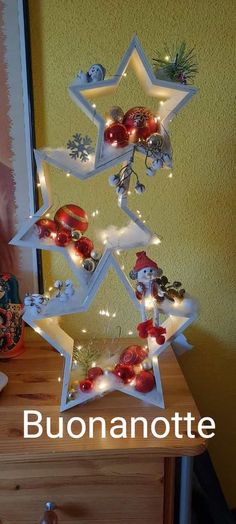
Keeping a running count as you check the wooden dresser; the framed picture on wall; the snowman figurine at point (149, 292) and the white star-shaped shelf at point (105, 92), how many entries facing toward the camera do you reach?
4

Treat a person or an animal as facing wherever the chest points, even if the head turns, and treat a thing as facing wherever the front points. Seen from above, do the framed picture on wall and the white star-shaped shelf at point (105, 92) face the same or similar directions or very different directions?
same or similar directions

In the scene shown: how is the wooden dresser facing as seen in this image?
toward the camera

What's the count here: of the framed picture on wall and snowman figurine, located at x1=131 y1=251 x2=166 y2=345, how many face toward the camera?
2

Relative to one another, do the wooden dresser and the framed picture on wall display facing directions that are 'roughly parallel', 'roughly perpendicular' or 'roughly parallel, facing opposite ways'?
roughly parallel

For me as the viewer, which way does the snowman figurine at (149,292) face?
facing the viewer

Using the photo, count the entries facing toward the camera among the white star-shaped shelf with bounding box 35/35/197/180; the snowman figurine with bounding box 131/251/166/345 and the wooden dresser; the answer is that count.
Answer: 3

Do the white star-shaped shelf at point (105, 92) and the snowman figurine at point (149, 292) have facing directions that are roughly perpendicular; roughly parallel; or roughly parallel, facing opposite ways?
roughly parallel
